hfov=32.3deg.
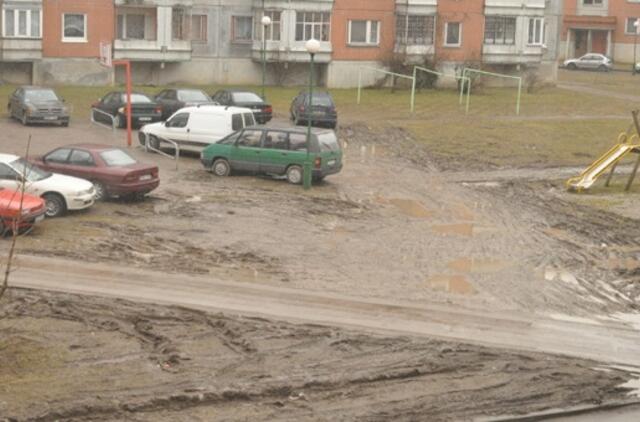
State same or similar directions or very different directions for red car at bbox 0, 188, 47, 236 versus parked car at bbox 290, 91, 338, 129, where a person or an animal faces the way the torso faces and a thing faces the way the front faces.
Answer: very different directions

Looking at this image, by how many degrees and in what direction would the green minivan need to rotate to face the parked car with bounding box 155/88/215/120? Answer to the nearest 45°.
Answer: approximately 45° to its right

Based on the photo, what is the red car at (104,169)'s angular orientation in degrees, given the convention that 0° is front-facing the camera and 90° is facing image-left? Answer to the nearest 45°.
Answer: approximately 135°

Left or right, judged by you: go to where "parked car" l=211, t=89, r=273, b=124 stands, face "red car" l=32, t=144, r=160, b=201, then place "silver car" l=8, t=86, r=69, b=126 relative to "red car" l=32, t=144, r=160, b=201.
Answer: right

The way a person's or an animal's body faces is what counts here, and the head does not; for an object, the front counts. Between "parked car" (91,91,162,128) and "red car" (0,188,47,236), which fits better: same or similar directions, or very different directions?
very different directions

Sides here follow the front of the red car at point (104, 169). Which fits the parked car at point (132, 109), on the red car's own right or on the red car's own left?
on the red car's own right

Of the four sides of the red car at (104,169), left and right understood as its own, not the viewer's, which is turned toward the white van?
right
